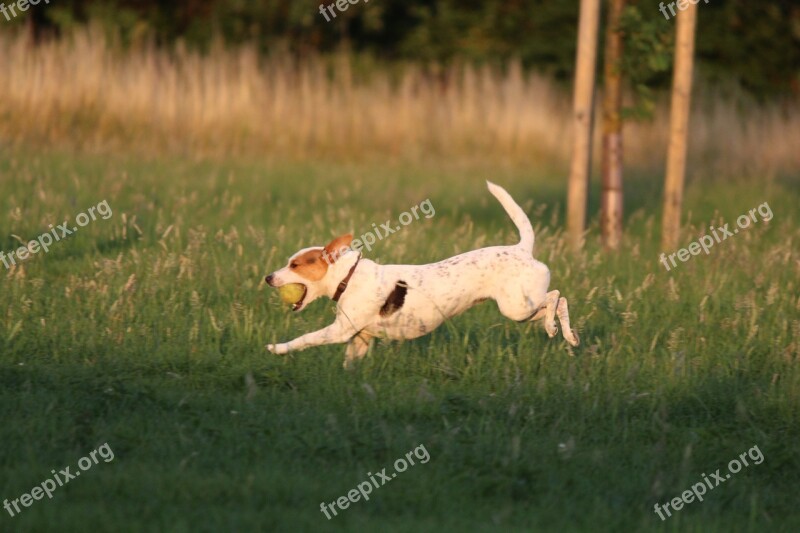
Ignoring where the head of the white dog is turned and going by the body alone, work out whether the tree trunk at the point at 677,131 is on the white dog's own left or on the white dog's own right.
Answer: on the white dog's own right

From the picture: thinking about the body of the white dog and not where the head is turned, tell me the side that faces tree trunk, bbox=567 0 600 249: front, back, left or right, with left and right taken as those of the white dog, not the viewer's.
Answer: right

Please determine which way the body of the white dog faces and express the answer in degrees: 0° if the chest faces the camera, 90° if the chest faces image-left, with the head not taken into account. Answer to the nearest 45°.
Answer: approximately 90°

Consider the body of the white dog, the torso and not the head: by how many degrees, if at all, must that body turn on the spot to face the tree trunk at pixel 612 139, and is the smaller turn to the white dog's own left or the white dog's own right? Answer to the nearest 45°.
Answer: approximately 135° to the white dog's own right
